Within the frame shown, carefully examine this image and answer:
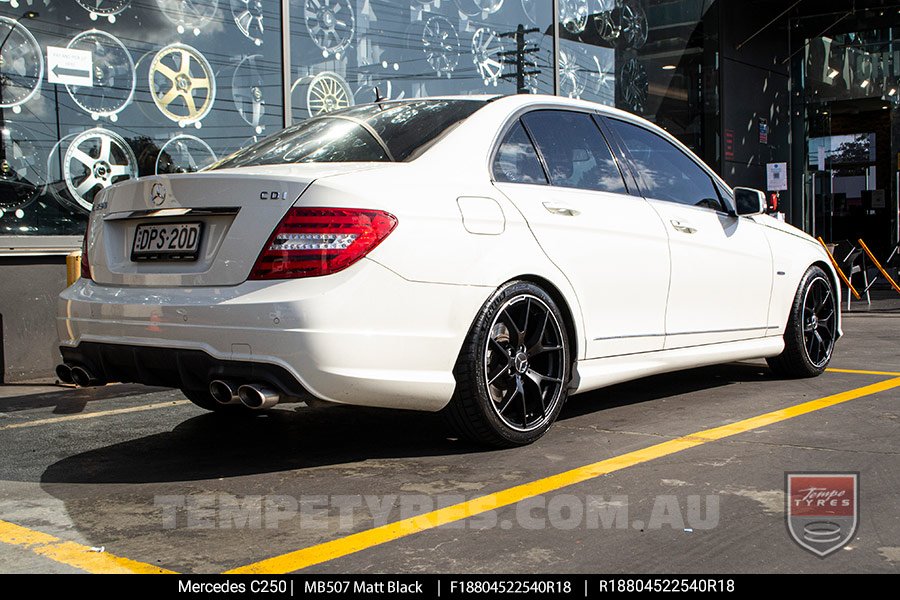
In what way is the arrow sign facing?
toward the camera

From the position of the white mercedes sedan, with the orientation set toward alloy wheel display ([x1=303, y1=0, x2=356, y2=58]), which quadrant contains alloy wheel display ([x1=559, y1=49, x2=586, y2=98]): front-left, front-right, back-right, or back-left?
front-right

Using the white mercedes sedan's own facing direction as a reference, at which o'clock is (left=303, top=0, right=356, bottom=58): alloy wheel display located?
The alloy wheel display is roughly at 10 o'clock from the white mercedes sedan.

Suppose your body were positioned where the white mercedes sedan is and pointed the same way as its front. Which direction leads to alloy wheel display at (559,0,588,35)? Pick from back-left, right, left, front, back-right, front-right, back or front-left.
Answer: front-left

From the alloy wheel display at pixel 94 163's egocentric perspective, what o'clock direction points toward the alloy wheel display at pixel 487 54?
the alloy wheel display at pixel 487 54 is roughly at 8 o'clock from the alloy wheel display at pixel 94 163.

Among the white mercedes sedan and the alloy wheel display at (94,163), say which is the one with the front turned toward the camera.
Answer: the alloy wheel display

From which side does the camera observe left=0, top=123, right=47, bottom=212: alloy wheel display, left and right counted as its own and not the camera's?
front

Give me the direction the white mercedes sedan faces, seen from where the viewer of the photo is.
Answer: facing away from the viewer and to the right of the viewer

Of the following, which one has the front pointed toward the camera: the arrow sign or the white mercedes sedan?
the arrow sign

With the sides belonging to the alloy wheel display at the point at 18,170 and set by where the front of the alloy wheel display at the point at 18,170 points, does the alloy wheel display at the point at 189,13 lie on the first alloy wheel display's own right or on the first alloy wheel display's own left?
on the first alloy wheel display's own left

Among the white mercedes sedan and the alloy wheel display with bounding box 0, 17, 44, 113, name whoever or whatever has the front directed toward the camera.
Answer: the alloy wheel display

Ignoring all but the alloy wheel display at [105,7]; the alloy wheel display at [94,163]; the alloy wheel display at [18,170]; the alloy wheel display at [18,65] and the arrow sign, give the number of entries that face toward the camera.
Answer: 5

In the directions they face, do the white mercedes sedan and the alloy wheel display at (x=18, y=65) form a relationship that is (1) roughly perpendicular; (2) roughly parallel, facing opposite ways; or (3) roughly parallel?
roughly perpendicular
